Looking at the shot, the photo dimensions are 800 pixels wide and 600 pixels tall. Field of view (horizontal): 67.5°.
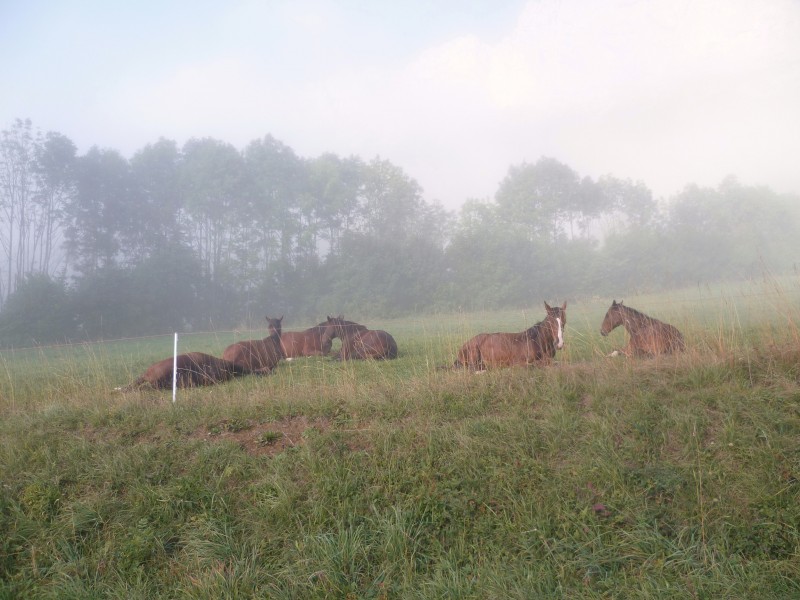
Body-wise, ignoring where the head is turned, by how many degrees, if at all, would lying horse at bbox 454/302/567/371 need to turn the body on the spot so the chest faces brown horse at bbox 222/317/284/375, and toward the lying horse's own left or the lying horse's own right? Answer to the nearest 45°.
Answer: approximately 180°

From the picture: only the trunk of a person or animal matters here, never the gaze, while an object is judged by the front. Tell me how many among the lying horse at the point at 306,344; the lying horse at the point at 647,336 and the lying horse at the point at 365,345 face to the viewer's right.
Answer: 1

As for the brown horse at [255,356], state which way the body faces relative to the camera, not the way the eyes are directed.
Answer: to the viewer's right

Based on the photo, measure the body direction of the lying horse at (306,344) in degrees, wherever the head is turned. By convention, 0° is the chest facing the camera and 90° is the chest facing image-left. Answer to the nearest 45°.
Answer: approximately 270°

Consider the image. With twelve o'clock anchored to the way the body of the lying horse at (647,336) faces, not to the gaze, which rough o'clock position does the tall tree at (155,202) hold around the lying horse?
The tall tree is roughly at 1 o'clock from the lying horse.

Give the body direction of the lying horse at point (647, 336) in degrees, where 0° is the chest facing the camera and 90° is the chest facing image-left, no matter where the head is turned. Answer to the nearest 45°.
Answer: approximately 90°

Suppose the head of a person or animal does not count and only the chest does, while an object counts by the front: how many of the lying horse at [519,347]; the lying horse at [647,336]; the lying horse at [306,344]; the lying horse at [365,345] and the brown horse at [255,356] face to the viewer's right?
3

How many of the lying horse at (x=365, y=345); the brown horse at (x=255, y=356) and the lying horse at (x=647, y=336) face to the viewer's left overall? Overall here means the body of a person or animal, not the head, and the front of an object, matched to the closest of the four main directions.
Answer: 2

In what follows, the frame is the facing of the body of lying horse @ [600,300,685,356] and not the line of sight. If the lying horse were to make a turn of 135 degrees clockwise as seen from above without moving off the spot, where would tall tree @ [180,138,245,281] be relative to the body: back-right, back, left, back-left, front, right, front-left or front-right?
left

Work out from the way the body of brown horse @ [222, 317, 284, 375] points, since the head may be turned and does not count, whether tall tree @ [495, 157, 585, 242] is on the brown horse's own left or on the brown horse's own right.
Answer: on the brown horse's own left

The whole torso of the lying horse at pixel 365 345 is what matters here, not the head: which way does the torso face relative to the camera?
to the viewer's left

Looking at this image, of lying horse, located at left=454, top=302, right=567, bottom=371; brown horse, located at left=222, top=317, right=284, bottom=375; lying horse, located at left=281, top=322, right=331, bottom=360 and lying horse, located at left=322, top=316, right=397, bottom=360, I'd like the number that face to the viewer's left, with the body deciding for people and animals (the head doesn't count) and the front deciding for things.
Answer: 1

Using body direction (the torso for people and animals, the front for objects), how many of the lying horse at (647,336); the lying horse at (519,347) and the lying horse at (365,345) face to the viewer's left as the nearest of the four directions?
2

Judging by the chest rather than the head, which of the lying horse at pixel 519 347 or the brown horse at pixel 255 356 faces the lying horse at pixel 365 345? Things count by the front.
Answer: the brown horse

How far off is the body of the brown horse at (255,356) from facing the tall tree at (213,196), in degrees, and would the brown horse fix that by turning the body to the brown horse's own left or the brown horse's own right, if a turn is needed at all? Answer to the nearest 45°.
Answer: approximately 90° to the brown horse's own left

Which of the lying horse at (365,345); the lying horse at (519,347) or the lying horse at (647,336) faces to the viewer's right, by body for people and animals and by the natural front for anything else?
the lying horse at (519,347)

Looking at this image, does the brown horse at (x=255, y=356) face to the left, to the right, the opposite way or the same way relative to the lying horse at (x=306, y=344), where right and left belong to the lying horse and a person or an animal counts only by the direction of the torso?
the same way

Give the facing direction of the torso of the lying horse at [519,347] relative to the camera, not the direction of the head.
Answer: to the viewer's right
